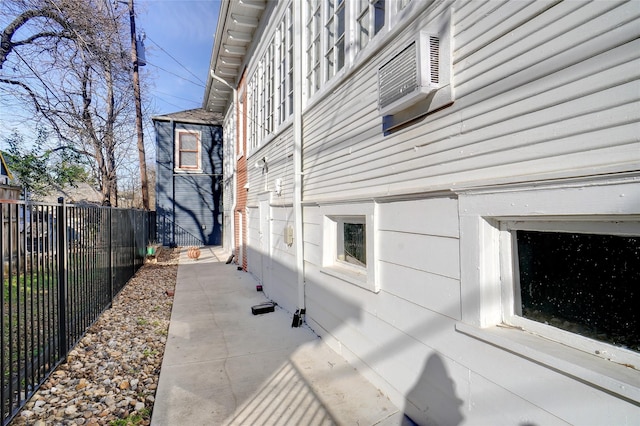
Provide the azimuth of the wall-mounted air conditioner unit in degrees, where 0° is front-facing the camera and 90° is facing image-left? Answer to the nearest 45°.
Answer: approximately 45°

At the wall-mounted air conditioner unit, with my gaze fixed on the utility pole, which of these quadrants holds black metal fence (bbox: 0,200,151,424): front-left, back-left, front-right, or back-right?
front-left

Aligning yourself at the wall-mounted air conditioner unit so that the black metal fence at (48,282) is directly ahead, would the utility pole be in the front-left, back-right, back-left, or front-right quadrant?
front-right

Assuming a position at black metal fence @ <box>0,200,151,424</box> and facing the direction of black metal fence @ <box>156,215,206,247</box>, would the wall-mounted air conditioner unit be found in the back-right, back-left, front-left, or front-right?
back-right

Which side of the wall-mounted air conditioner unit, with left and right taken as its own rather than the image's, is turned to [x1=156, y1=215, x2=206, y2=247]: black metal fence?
right
